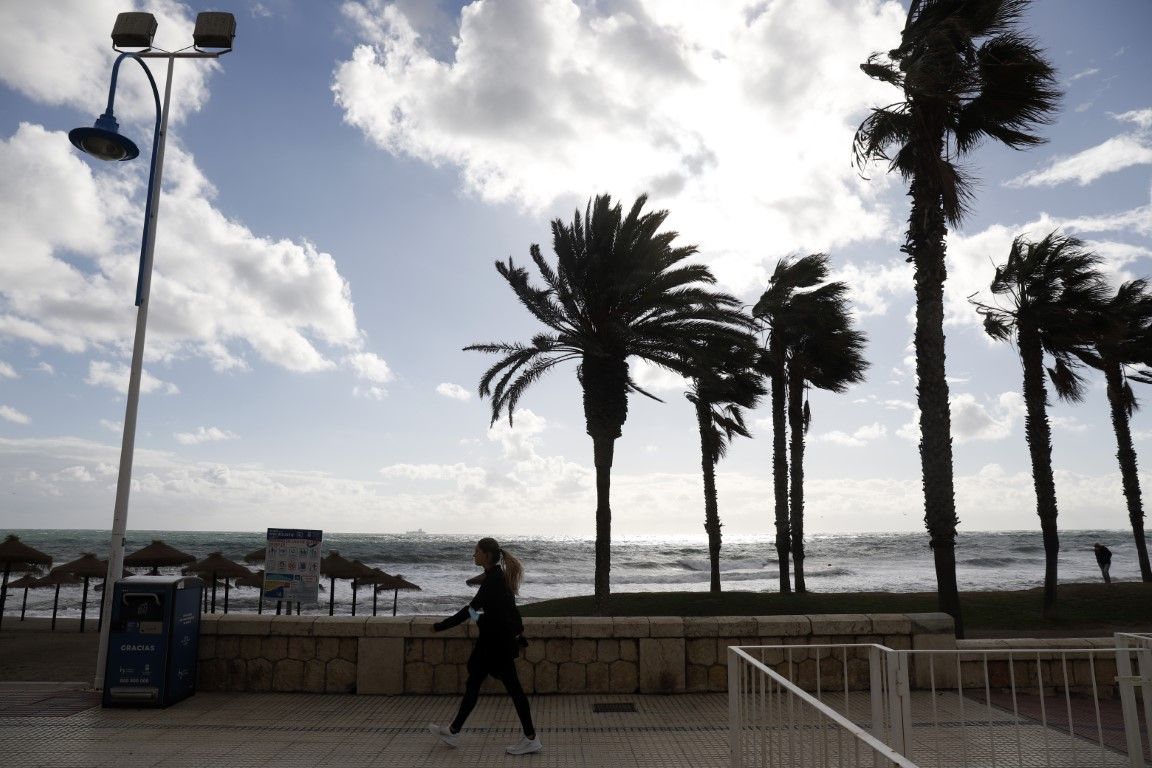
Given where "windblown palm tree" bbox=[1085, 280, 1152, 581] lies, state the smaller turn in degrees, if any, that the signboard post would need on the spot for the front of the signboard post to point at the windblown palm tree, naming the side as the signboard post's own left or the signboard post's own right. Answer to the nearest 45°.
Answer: approximately 90° to the signboard post's own left

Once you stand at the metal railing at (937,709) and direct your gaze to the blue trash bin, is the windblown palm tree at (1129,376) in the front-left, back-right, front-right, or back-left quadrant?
back-right

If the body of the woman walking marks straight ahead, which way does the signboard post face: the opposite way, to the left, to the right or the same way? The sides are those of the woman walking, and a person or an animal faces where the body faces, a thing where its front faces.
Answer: to the left

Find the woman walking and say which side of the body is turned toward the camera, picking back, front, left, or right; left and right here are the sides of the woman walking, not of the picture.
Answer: left

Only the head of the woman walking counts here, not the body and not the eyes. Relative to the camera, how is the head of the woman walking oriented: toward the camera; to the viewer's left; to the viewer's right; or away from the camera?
to the viewer's left

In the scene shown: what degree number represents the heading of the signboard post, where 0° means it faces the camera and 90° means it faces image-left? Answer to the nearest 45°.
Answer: approximately 0°

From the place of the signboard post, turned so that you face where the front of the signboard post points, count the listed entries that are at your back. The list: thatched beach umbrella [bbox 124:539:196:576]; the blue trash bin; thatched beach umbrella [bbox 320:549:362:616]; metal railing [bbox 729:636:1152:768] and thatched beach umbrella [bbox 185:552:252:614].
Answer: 3

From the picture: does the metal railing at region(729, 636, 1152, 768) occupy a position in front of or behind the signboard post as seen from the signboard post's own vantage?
in front

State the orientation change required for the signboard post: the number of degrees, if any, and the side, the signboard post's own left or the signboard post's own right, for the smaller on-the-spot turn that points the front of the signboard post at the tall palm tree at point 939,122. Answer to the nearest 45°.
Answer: approximately 90° to the signboard post's own left

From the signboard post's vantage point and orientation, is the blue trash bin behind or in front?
in front

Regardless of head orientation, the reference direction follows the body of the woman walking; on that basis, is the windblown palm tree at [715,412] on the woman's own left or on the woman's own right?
on the woman's own right

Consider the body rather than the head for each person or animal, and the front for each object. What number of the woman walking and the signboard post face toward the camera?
1
